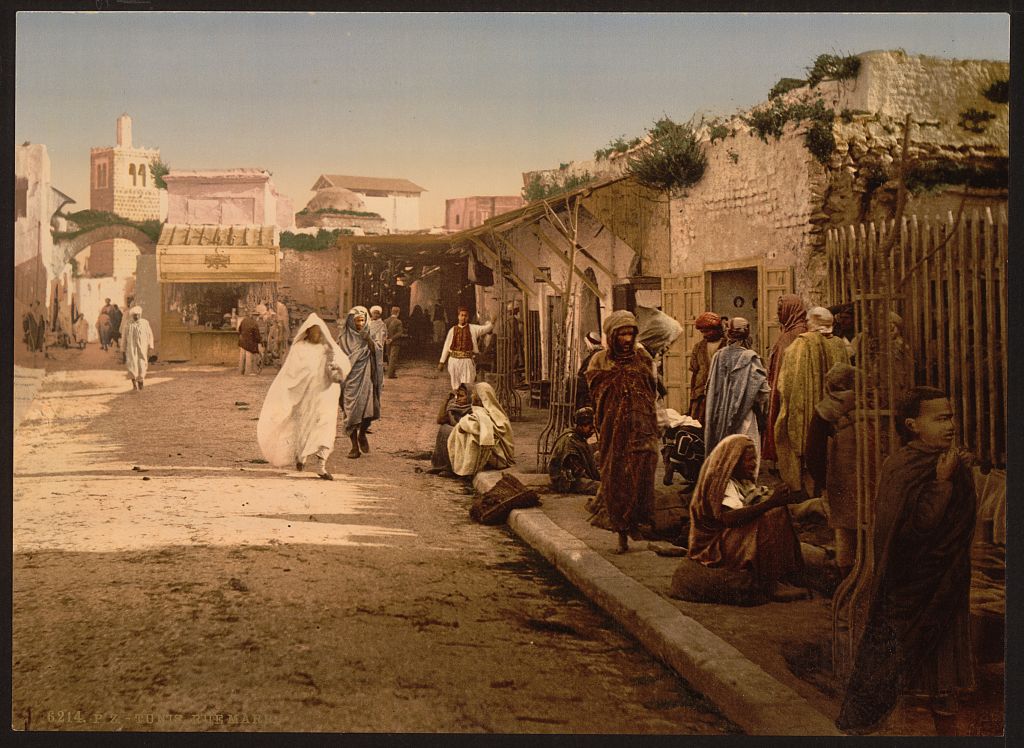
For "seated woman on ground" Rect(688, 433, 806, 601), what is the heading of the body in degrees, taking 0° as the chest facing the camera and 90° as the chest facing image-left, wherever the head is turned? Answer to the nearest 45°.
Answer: approximately 270°

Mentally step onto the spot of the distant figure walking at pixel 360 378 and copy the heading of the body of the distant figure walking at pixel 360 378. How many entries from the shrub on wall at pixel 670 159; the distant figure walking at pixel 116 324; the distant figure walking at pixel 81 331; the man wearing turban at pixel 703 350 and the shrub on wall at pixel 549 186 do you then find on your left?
3

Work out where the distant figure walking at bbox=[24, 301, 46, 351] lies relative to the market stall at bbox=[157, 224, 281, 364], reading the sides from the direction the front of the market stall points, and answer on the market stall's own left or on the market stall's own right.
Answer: on the market stall's own right

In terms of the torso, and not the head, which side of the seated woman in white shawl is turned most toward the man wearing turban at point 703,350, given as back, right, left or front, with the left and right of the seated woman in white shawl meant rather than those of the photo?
back

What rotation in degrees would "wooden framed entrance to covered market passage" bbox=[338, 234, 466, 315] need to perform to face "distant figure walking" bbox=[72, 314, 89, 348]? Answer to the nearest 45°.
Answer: approximately 90° to its right

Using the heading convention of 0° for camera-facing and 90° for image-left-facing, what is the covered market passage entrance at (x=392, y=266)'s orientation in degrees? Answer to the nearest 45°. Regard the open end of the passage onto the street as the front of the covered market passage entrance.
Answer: approximately 0°

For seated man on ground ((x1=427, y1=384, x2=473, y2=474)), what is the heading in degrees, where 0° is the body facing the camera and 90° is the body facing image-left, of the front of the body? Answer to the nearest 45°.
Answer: approximately 45°

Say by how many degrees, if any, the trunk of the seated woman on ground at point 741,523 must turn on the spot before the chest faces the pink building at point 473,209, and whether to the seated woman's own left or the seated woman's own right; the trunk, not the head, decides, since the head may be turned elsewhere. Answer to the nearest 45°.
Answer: approximately 135° to the seated woman's own left

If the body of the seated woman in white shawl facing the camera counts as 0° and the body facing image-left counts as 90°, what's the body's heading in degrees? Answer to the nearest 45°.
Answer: approximately 90°

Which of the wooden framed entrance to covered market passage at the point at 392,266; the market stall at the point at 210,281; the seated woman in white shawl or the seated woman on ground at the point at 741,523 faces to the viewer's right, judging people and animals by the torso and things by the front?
the seated woman on ground

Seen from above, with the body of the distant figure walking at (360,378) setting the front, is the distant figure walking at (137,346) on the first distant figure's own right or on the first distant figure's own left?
on the first distant figure's own right

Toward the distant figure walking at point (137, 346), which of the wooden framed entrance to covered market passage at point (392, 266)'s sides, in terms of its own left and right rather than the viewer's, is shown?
right
